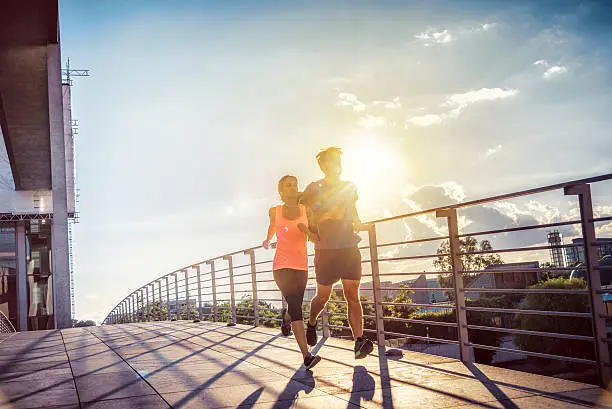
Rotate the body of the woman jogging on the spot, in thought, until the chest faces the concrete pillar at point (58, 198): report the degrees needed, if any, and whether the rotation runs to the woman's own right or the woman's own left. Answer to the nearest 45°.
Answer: approximately 135° to the woman's own right

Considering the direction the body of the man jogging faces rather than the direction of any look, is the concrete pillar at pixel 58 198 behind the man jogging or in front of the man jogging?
behind

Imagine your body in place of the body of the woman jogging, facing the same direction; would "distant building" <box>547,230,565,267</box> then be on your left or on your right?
on your left

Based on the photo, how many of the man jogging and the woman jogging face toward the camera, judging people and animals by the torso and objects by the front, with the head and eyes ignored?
2

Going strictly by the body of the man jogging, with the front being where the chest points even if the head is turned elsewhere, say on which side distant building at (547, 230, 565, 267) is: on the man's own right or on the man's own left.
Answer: on the man's own left

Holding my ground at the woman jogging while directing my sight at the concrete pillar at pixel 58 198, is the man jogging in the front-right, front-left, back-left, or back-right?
back-right

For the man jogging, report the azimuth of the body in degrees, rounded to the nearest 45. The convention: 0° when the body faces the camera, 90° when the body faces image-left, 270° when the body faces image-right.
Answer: approximately 0°
